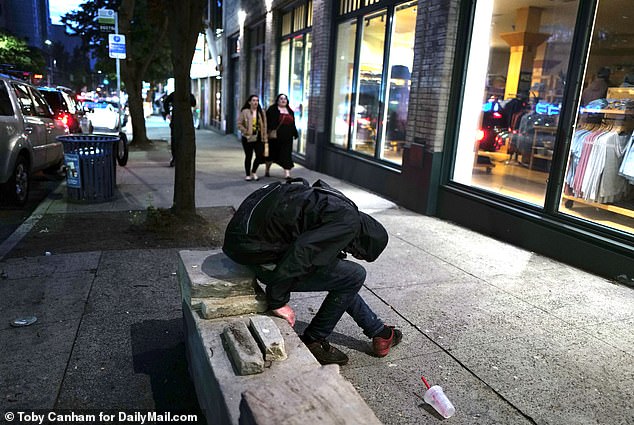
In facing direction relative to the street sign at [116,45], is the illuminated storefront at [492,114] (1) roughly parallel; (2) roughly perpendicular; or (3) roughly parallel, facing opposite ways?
roughly perpendicular

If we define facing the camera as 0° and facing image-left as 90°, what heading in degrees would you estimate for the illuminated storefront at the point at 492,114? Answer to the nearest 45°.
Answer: approximately 45°

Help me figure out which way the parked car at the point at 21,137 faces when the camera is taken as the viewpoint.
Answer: facing away from the viewer and to the right of the viewer

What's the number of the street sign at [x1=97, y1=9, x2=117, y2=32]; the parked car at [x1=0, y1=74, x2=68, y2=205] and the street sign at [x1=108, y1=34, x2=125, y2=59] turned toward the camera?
2

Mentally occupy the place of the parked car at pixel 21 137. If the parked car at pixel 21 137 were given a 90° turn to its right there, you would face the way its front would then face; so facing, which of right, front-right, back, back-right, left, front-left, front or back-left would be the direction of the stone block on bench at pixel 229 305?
front-right

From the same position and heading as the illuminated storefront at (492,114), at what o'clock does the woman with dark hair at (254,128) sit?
The woman with dark hair is roughly at 2 o'clock from the illuminated storefront.

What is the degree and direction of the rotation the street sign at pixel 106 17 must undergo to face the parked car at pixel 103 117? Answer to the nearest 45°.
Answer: approximately 180°

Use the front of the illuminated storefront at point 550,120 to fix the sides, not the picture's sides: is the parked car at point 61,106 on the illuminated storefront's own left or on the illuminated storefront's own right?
on the illuminated storefront's own right

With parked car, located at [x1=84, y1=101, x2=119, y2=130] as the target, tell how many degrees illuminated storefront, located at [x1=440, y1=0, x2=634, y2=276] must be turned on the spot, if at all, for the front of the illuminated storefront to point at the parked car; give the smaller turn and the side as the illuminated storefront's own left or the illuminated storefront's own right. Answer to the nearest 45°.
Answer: approximately 90° to the illuminated storefront's own right
